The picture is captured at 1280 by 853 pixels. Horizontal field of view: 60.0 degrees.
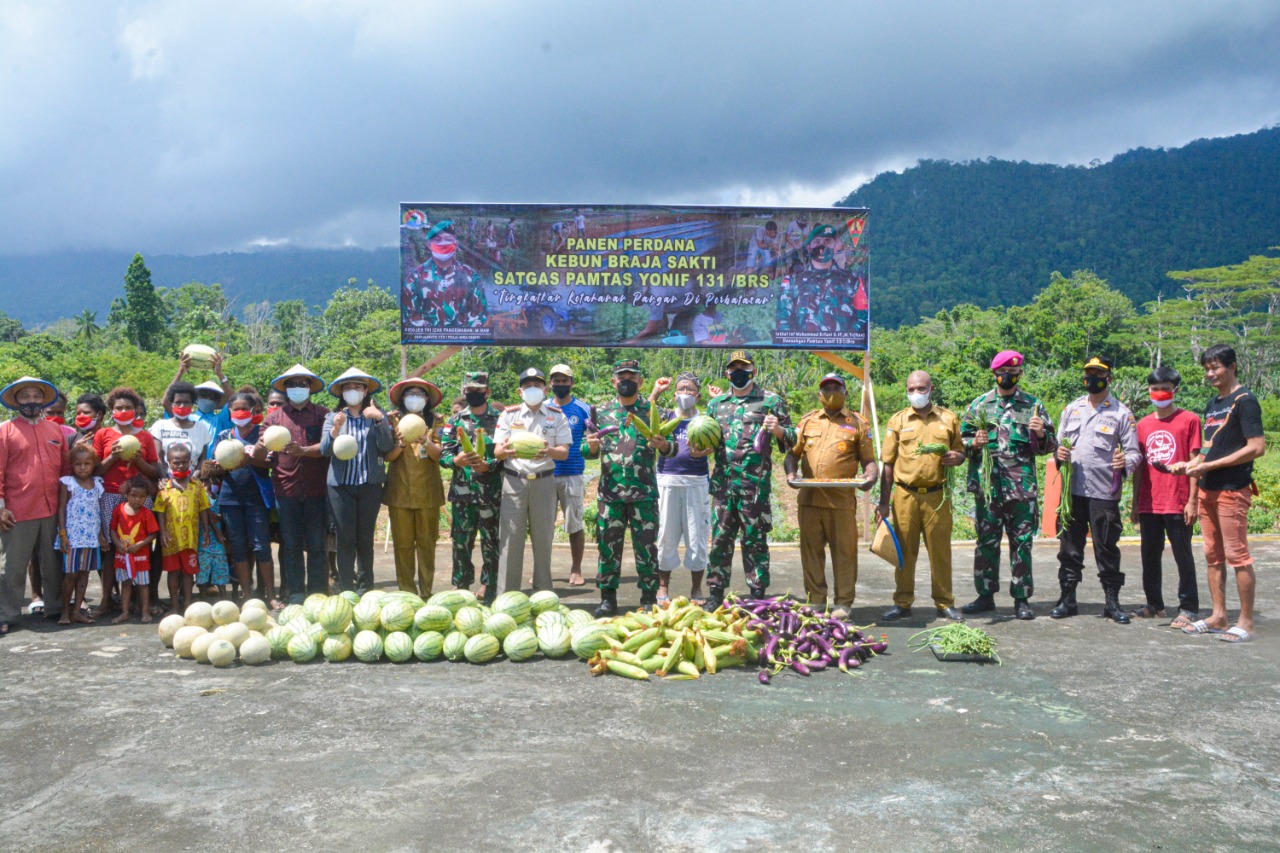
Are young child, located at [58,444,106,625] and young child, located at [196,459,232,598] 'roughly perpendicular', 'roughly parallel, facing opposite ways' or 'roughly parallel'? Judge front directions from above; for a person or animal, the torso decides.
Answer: roughly parallel

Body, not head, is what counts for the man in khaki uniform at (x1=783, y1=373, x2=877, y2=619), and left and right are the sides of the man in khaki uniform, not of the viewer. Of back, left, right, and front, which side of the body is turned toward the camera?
front

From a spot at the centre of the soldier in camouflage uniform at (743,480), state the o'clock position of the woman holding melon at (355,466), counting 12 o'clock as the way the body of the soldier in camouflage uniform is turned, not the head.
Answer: The woman holding melon is roughly at 3 o'clock from the soldier in camouflage uniform.

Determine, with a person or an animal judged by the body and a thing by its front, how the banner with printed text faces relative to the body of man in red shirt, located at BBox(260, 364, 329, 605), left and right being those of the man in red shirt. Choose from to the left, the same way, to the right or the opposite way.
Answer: the same way

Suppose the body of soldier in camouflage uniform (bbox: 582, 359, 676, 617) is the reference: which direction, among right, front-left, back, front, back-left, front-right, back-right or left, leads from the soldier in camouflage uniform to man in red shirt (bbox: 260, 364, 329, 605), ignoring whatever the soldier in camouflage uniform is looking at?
right

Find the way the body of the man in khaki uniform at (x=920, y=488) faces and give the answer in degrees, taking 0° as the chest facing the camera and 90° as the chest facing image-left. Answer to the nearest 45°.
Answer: approximately 0°

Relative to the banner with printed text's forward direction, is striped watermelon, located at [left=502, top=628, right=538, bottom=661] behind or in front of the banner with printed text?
in front

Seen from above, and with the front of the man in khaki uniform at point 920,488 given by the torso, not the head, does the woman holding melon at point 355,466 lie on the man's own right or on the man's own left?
on the man's own right

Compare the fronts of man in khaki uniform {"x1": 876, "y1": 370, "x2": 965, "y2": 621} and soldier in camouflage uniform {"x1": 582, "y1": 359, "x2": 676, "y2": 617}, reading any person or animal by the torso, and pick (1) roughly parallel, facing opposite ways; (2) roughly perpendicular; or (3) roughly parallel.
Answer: roughly parallel

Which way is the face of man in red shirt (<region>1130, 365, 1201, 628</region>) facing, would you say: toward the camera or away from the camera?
toward the camera

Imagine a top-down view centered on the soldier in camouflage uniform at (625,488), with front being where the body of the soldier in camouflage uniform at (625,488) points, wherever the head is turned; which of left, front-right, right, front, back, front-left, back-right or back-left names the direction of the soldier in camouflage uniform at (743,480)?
left

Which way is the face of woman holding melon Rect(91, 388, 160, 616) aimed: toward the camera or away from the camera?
toward the camera

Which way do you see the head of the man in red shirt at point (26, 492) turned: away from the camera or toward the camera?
toward the camera

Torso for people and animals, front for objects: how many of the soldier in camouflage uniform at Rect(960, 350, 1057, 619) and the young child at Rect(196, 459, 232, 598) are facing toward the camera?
2

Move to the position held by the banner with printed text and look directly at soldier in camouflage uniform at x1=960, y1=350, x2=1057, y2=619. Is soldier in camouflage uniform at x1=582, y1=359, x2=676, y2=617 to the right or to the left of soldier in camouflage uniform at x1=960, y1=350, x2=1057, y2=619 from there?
right

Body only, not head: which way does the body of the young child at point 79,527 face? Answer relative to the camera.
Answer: toward the camera

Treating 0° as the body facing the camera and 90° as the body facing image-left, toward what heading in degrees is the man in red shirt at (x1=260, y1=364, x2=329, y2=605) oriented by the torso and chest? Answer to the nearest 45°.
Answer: approximately 0°

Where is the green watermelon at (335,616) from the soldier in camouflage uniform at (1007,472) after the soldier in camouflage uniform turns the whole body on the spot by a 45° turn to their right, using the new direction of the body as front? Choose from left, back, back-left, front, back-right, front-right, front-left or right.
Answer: front
